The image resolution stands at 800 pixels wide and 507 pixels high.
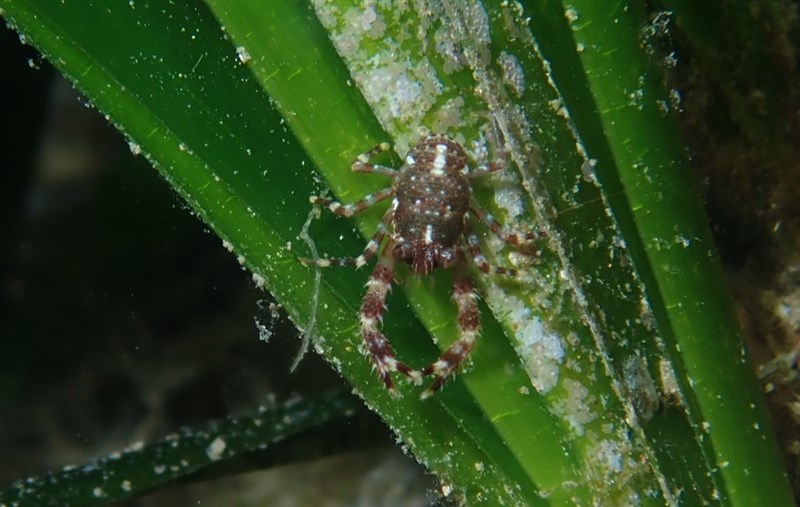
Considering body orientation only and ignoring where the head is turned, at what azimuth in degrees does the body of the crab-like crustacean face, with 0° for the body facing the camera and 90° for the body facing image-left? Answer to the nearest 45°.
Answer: approximately 0°
